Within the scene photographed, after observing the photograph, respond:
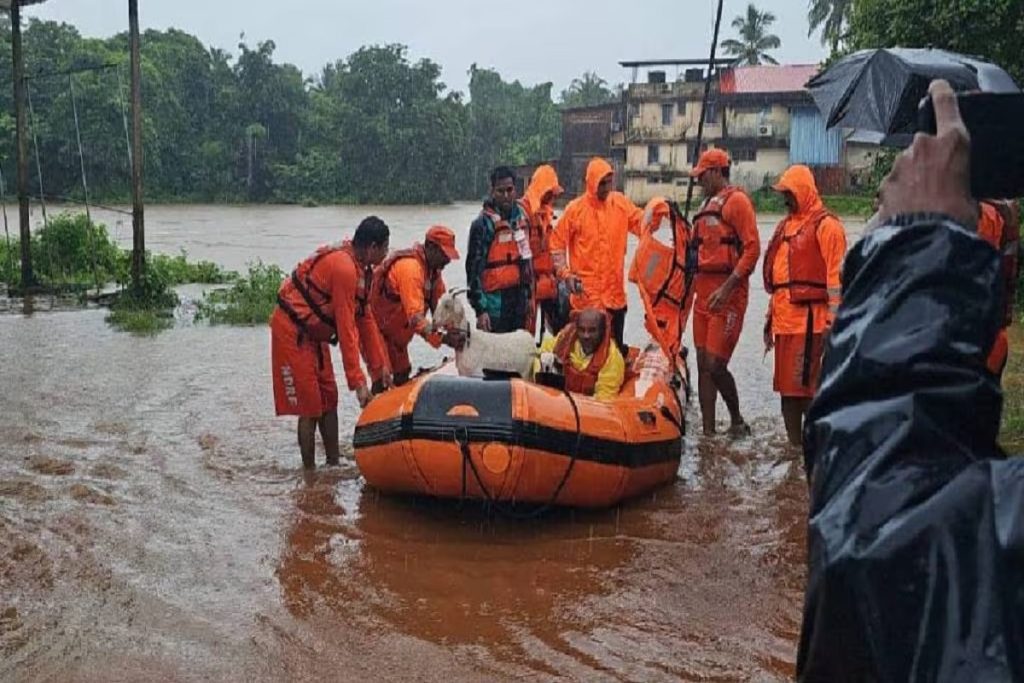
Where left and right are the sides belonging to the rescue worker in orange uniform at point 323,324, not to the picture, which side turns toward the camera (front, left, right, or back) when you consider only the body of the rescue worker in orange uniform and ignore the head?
right

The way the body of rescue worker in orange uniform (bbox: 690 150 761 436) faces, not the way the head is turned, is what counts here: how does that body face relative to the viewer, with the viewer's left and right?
facing the viewer and to the left of the viewer

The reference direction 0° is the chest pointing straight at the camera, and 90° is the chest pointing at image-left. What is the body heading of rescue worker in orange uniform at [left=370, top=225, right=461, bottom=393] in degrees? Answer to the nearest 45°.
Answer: approximately 270°

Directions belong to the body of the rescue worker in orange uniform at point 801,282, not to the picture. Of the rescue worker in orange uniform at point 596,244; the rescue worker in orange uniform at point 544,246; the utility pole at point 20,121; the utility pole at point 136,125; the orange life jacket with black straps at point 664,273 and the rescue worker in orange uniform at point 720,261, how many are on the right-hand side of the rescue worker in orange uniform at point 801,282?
6

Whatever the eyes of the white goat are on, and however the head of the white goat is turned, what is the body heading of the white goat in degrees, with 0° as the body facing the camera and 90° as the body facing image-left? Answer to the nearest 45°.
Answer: approximately 90°

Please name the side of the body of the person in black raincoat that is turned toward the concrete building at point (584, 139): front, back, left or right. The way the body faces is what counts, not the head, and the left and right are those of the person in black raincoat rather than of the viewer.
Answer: front

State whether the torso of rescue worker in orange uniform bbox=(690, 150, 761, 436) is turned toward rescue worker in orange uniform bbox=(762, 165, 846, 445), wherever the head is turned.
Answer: no

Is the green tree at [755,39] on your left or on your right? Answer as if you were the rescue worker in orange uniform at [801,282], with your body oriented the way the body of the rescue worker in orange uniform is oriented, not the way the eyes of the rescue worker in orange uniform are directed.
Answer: on your right

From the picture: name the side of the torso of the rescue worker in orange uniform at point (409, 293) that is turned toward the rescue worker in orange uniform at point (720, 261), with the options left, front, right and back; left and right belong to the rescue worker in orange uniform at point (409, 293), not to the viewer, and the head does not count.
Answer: front

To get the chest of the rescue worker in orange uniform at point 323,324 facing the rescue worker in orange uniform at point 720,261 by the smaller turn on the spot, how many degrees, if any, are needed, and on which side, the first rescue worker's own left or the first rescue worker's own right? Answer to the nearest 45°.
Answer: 0° — they already face them

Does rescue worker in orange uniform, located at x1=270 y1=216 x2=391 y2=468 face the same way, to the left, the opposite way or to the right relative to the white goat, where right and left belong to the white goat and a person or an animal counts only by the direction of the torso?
the opposite way

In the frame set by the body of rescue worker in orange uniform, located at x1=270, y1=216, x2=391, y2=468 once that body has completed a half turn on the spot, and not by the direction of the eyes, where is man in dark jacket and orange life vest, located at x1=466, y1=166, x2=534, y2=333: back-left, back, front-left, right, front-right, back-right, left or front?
back-right

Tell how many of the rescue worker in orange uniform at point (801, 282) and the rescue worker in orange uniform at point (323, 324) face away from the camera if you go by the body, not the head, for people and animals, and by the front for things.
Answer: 0

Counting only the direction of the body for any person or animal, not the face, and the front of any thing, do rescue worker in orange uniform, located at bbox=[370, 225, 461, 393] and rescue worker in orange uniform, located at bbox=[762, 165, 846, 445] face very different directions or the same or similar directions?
very different directions

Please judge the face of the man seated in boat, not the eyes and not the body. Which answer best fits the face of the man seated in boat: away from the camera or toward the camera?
toward the camera

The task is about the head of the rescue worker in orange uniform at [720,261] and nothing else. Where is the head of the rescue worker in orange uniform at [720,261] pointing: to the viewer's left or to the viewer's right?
to the viewer's left

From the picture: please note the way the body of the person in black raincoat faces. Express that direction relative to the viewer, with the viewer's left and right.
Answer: facing away from the viewer

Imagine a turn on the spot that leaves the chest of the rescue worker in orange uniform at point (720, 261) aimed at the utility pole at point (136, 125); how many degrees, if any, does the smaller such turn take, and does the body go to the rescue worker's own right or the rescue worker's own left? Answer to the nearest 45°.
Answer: approximately 90° to the rescue worker's own right

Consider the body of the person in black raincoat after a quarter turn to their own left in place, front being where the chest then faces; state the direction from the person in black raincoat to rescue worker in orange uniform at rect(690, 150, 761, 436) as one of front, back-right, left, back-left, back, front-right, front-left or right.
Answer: right
